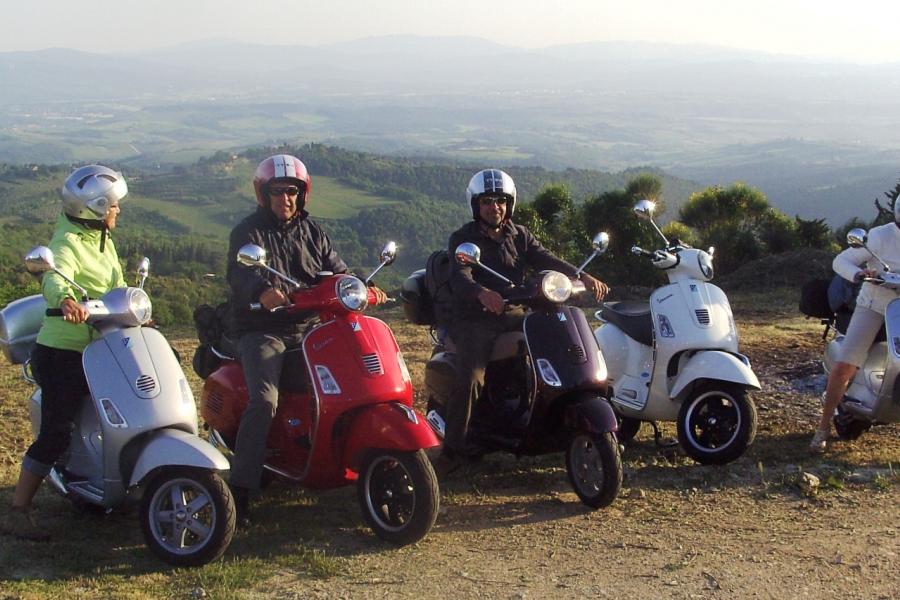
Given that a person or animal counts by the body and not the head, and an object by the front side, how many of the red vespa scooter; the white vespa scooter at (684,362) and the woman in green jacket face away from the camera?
0

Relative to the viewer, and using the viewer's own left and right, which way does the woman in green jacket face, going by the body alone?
facing to the right of the viewer

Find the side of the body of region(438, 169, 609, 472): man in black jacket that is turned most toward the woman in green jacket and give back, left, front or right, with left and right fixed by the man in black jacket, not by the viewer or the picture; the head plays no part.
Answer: right

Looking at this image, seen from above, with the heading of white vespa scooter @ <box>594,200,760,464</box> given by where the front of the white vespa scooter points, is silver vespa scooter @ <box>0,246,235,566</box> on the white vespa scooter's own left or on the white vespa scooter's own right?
on the white vespa scooter's own right

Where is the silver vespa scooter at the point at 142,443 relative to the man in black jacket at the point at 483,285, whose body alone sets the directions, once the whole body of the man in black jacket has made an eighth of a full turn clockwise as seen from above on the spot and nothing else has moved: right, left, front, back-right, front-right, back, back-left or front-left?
front-right

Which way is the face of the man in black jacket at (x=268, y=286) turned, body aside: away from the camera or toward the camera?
toward the camera

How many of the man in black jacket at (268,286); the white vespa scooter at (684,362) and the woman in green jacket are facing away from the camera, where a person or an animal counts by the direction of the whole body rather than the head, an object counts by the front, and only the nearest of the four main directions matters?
0

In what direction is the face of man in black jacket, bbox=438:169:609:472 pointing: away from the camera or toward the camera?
toward the camera

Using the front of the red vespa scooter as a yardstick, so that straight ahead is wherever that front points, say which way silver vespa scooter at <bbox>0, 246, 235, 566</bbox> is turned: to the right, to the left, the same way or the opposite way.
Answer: the same way

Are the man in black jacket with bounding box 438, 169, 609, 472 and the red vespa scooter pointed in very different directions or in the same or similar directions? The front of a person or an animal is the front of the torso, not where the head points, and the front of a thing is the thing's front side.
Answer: same or similar directions

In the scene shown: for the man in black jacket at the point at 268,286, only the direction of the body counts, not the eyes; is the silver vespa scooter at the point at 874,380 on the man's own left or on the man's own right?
on the man's own left

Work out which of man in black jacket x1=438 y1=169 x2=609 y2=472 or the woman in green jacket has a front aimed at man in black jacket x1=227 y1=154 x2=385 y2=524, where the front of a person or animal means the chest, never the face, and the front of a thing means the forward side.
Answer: the woman in green jacket

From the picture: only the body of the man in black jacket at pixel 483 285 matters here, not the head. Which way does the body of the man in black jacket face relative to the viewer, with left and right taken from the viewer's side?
facing the viewer and to the right of the viewer

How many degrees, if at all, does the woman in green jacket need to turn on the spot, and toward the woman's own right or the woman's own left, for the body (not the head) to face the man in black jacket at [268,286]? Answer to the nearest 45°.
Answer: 0° — they already face them
